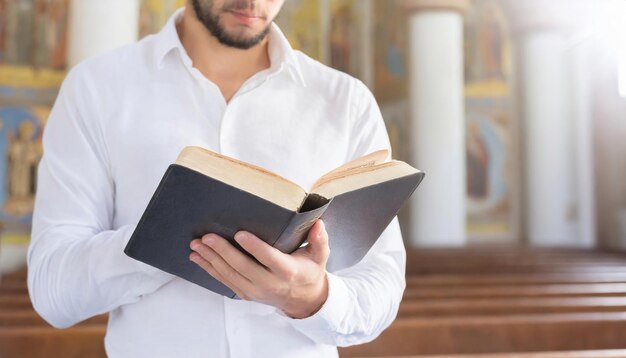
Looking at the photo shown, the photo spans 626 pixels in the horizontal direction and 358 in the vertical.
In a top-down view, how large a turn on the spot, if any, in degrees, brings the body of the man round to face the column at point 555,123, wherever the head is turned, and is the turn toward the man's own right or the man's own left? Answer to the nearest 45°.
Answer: approximately 135° to the man's own left

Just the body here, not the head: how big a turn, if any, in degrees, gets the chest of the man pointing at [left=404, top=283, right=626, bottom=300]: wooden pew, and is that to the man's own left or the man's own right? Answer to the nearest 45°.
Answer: approximately 135° to the man's own left

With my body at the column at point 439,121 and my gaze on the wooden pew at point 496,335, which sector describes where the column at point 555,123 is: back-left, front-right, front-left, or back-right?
back-left

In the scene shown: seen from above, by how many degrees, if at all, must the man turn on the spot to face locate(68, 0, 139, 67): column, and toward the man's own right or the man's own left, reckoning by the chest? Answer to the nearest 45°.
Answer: approximately 180°

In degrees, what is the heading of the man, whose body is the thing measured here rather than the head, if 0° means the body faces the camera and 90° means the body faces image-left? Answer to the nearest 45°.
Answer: approximately 0°

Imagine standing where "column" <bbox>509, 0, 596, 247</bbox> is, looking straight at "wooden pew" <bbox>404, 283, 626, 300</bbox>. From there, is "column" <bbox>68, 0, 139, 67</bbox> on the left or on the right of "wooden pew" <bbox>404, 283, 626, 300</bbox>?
right

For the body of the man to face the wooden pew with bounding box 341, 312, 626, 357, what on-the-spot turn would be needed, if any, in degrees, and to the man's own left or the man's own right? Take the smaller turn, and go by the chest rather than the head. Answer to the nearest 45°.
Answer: approximately 135° to the man's own left

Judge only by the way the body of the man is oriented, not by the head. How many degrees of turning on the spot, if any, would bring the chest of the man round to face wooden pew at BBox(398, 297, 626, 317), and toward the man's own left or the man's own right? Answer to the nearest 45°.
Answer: approximately 135° to the man's own left

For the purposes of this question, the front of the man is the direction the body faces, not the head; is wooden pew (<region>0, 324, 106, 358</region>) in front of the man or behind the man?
behind
